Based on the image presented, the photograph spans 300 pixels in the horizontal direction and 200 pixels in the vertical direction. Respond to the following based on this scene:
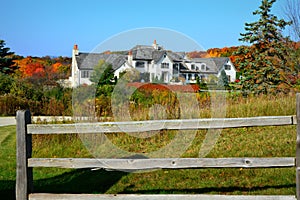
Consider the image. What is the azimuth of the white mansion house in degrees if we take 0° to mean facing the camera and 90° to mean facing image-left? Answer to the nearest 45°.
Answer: approximately 0°

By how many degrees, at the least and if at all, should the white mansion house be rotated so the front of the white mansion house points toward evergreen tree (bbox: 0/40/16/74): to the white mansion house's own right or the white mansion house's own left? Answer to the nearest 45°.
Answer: approximately 135° to the white mansion house's own right
